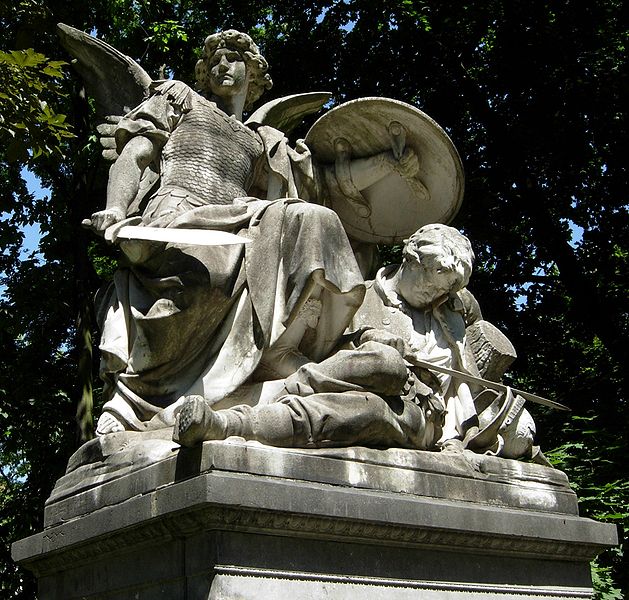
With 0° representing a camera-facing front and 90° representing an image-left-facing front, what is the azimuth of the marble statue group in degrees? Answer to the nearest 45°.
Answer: approximately 0°
